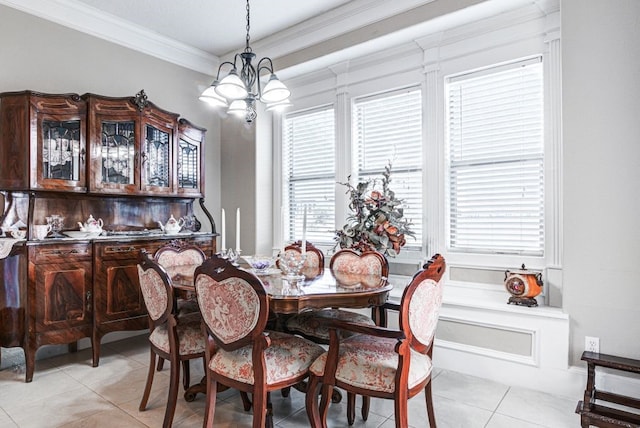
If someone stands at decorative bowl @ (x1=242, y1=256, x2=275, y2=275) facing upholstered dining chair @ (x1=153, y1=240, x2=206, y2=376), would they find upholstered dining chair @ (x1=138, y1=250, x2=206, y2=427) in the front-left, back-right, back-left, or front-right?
front-left

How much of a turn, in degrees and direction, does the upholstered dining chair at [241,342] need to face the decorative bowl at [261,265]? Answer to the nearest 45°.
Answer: approximately 45° to its left

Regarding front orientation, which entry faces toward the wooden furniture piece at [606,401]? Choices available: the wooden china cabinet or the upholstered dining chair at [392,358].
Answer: the wooden china cabinet

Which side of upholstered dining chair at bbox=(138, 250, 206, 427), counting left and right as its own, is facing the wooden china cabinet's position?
left

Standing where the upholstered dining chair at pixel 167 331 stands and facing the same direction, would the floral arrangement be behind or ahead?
ahead

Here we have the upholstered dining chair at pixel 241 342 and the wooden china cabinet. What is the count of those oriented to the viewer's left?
0

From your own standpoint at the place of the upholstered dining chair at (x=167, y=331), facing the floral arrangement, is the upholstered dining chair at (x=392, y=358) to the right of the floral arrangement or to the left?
right

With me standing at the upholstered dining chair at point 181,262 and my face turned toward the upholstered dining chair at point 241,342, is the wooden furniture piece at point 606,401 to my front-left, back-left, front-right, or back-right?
front-left

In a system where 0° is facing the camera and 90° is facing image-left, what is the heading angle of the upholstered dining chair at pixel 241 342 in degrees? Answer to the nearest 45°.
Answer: approximately 225°

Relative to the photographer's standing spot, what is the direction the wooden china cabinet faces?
facing the viewer and to the right of the viewer

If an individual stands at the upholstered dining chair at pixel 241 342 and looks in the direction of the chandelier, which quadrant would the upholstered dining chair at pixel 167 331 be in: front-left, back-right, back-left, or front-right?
front-left

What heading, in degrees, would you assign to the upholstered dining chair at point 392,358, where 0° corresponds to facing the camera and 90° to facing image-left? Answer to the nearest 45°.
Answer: approximately 135°

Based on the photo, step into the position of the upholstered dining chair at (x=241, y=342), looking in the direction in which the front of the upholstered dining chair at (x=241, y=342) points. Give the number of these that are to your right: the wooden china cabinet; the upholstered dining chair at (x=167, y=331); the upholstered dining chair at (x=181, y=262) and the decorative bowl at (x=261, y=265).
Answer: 0

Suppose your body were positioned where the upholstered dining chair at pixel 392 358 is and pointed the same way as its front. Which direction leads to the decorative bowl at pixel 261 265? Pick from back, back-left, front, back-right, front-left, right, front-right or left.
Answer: front

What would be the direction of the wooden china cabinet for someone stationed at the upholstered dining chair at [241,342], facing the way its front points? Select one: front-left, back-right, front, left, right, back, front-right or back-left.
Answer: left

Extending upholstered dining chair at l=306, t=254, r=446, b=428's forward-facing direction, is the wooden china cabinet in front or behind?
in front

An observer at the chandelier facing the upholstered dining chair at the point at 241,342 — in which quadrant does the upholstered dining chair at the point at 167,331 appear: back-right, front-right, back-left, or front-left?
front-right

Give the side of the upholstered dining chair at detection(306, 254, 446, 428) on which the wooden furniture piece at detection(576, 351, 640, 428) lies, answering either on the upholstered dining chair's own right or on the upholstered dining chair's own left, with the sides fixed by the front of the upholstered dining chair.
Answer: on the upholstered dining chair's own right

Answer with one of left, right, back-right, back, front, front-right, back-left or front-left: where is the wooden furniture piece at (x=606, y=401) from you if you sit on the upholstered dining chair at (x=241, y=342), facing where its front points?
front-right

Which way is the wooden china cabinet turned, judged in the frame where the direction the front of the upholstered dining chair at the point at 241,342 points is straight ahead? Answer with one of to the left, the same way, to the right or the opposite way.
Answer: to the right
